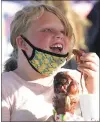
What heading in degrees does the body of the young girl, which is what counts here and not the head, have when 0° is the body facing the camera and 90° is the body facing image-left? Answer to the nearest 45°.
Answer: approximately 315°

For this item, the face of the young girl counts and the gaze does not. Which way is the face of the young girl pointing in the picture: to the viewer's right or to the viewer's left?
to the viewer's right
